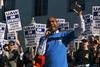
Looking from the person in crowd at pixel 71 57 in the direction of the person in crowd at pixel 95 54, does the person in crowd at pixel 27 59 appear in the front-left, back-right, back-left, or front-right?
back-right

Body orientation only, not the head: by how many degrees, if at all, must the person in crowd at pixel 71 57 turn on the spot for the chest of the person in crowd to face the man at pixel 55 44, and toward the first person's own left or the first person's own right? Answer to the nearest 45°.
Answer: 0° — they already face them

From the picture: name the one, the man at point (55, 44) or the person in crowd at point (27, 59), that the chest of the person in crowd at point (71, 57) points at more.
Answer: the man
